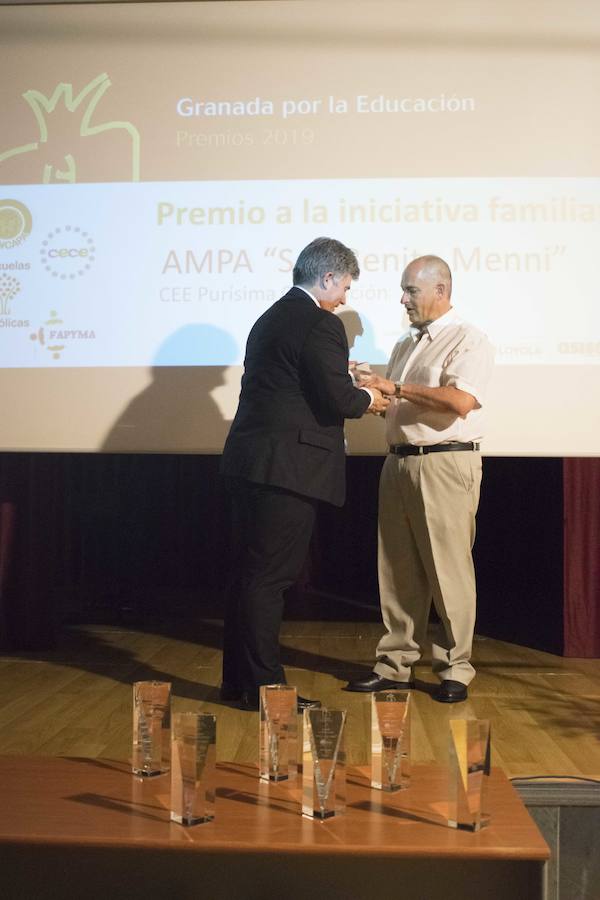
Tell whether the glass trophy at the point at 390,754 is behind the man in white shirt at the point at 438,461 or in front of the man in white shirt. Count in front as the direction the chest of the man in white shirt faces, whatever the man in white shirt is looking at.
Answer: in front

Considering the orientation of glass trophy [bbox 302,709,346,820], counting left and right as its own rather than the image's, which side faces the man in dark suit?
back

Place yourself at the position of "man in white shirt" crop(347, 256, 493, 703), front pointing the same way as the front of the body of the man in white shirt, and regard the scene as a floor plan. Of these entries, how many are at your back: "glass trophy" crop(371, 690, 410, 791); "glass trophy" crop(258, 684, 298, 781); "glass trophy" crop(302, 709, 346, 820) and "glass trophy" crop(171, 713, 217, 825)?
0

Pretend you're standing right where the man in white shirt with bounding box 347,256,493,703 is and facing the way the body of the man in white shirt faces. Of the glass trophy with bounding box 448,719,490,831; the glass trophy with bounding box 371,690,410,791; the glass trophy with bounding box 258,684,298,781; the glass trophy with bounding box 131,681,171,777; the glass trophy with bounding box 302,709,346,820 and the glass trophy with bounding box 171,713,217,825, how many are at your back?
0

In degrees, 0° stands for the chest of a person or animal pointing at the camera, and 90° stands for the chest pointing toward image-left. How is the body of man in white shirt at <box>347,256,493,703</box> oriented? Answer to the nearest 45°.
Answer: approximately 45°

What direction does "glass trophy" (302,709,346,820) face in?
toward the camera

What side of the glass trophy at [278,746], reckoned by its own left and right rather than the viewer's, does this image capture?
front

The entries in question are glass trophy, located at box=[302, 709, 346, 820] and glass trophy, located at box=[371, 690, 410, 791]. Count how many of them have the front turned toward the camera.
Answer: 2

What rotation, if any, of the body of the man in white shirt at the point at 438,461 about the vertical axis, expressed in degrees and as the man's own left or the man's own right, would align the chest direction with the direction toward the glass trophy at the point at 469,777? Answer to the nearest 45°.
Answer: approximately 45° to the man's own left

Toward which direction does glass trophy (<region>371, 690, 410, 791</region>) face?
toward the camera

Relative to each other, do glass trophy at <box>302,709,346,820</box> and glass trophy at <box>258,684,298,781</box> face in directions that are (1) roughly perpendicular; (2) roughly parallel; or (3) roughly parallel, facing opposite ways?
roughly parallel

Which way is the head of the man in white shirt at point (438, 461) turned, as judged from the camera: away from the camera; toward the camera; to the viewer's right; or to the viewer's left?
to the viewer's left

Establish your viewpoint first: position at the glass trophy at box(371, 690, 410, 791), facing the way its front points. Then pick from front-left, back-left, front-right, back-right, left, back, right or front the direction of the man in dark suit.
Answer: back

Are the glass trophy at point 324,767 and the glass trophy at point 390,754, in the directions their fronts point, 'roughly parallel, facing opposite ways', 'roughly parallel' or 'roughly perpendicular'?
roughly parallel

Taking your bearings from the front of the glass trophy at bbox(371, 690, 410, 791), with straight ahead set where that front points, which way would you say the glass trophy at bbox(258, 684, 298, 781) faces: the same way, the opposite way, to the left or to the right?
the same way

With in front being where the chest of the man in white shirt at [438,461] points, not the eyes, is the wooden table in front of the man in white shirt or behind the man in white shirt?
in front

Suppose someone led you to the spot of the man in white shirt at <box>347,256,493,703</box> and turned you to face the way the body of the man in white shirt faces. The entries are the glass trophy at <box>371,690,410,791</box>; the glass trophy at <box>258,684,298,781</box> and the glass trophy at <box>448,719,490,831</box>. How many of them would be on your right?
0

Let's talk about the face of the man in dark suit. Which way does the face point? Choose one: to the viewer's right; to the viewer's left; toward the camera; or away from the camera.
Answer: to the viewer's right

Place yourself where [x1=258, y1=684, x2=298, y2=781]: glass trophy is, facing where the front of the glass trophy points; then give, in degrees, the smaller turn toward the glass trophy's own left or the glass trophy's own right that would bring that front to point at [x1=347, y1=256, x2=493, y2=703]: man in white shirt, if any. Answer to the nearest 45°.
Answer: approximately 180°
